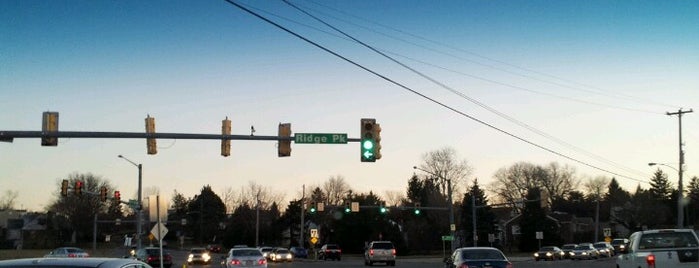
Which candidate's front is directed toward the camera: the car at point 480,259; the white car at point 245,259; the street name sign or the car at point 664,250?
the street name sign

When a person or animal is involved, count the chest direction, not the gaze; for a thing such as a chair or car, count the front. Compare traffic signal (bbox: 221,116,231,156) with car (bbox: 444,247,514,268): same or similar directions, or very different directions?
same or similar directions

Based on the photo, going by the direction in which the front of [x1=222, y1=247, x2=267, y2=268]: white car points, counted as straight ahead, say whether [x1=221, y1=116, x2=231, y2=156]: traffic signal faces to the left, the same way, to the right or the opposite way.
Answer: the same way

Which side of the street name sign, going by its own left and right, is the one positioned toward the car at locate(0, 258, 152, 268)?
front

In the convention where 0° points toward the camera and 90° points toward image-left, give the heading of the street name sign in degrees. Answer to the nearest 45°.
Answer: approximately 0°

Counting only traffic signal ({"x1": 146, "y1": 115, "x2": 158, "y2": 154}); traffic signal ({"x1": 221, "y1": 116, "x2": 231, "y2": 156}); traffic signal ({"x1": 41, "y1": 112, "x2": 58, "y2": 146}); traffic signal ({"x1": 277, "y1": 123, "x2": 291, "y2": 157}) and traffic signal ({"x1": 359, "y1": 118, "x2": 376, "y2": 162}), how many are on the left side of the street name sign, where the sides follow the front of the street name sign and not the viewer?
1

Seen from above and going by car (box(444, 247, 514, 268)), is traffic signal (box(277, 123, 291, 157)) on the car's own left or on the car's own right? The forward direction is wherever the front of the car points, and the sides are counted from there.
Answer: on the car's own left

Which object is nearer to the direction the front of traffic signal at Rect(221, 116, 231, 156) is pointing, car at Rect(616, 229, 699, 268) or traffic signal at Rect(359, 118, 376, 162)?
the traffic signal

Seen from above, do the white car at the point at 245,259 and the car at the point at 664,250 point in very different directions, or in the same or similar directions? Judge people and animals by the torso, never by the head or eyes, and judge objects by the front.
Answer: same or similar directions

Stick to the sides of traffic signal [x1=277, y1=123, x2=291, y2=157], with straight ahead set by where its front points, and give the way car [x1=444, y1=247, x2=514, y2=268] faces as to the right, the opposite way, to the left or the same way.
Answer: the same way

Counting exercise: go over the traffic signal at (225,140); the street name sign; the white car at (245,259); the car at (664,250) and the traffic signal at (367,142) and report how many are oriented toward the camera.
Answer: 2

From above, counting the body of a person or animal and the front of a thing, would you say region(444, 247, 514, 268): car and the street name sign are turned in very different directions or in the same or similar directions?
very different directions

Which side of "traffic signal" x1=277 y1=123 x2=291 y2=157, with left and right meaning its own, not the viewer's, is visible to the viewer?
back

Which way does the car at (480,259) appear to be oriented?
away from the camera

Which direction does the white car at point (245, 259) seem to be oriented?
away from the camera

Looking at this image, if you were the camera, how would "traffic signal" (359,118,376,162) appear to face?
facing the viewer
